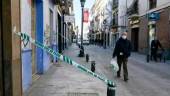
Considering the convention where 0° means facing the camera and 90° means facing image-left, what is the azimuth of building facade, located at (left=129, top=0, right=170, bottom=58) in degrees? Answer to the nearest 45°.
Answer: approximately 45°
